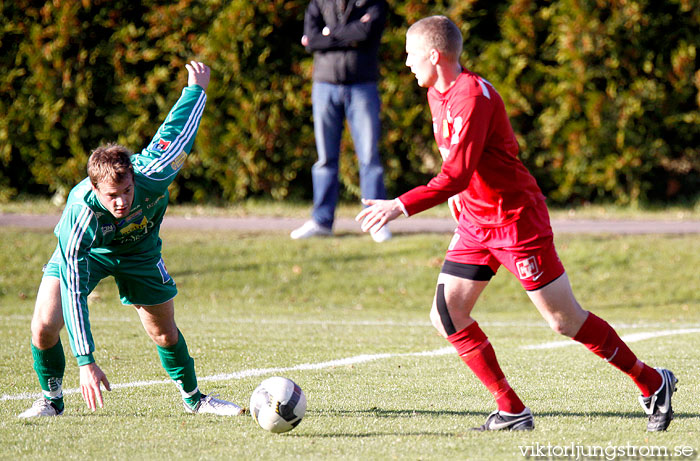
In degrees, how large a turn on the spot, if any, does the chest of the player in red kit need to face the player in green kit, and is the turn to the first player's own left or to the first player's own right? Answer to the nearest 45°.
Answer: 0° — they already face them

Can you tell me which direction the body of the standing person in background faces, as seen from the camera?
toward the camera

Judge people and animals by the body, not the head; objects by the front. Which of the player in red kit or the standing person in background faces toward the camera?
the standing person in background

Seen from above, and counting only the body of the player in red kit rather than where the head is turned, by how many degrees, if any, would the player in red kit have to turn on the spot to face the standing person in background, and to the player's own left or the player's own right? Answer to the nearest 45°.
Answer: approximately 90° to the player's own right

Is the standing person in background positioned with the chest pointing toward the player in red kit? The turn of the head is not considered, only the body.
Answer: yes

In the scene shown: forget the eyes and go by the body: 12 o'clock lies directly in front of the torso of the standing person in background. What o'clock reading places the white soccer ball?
The white soccer ball is roughly at 12 o'clock from the standing person in background.

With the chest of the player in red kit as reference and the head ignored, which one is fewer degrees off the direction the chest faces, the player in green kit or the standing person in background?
the player in green kit

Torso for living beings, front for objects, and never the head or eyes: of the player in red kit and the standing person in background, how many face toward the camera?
1

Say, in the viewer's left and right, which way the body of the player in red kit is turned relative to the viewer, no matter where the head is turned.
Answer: facing to the left of the viewer

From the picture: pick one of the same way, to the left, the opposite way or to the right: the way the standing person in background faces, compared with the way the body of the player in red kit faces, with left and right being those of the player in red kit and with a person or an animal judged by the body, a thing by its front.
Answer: to the left

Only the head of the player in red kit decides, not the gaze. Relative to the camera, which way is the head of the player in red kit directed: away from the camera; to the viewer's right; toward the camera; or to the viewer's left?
to the viewer's left

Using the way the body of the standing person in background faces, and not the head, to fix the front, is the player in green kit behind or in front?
in front
